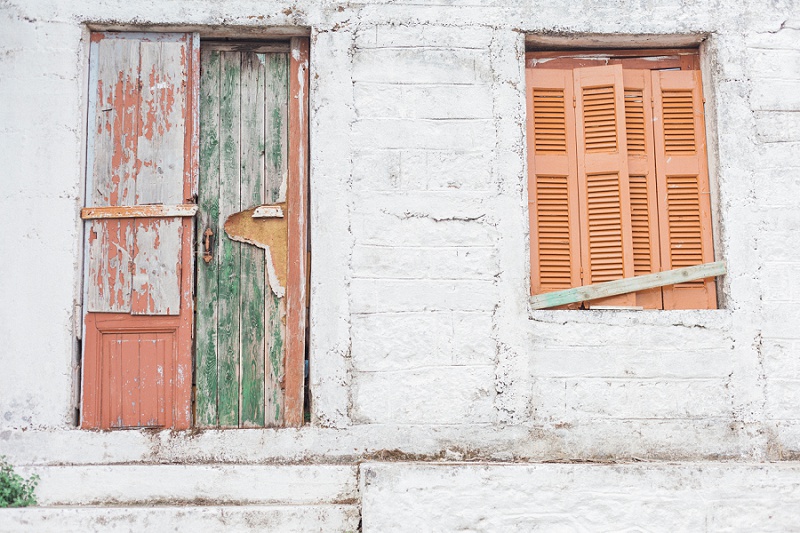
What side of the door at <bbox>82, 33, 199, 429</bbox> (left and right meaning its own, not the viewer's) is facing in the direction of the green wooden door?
left

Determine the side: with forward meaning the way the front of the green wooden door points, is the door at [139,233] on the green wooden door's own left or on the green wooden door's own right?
on the green wooden door's own right

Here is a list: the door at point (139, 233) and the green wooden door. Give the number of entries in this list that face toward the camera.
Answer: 2

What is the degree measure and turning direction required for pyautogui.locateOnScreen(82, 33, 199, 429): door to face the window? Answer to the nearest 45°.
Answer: approximately 90° to its left
